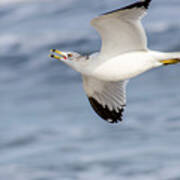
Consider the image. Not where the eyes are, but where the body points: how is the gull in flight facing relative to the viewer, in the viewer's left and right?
facing to the left of the viewer
